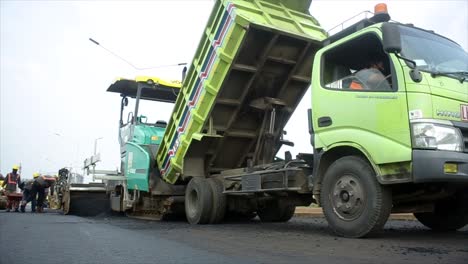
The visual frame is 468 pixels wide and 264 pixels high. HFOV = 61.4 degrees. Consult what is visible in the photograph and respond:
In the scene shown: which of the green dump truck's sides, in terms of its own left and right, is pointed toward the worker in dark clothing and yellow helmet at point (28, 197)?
back

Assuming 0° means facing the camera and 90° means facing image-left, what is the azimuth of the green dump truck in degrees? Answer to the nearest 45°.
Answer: approximately 315°

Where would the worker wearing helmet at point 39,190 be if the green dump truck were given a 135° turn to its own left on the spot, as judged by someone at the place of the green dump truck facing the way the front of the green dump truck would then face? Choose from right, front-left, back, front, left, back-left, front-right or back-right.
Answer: front-left

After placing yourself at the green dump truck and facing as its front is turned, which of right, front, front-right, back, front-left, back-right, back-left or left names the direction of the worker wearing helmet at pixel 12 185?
back
